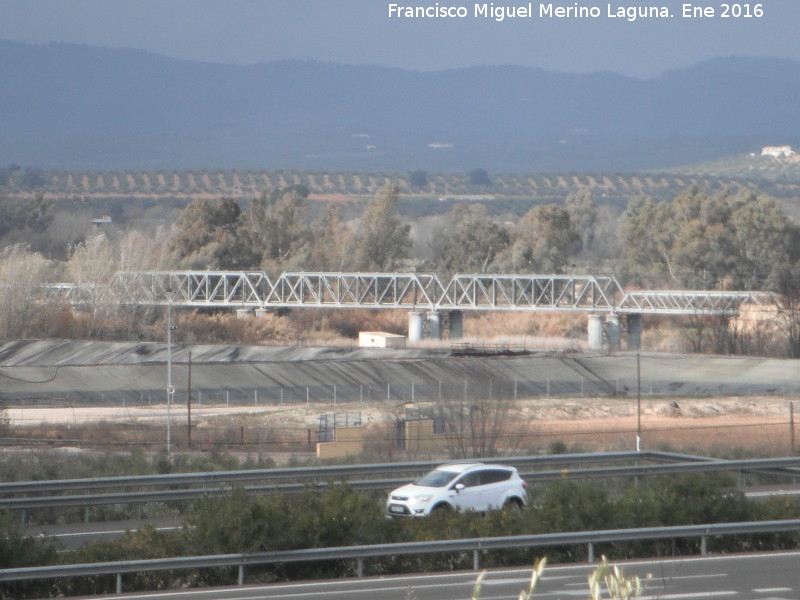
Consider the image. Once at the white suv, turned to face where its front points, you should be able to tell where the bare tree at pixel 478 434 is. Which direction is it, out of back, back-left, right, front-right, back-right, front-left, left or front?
back-right

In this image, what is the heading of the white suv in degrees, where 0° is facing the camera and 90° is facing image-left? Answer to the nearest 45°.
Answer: approximately 45°
